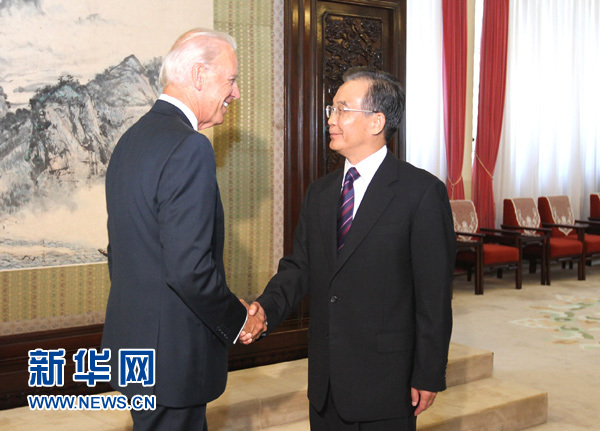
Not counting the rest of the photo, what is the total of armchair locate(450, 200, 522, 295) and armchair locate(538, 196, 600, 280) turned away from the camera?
0

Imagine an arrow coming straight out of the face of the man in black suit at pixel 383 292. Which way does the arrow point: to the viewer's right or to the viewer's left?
to the viewer's left

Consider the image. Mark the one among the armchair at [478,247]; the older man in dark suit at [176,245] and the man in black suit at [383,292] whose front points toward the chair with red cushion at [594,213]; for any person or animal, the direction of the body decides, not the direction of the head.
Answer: the older man in dark suit

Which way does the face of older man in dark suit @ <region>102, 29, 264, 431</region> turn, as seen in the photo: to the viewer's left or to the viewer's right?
to the viewer's right

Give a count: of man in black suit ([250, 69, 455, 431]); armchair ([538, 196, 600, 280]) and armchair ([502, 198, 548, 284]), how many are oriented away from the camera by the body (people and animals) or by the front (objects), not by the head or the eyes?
0

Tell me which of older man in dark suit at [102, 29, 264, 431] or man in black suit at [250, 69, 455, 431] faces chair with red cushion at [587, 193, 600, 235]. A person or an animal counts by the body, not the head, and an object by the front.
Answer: the older man in dark suit

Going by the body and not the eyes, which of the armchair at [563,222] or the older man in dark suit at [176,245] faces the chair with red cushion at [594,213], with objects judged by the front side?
the older man in dark suit

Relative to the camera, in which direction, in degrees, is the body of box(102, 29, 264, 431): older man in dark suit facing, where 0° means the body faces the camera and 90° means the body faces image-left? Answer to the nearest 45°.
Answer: approximately 225°

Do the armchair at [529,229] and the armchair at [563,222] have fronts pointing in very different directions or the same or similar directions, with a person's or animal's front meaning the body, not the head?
same or similar directions
